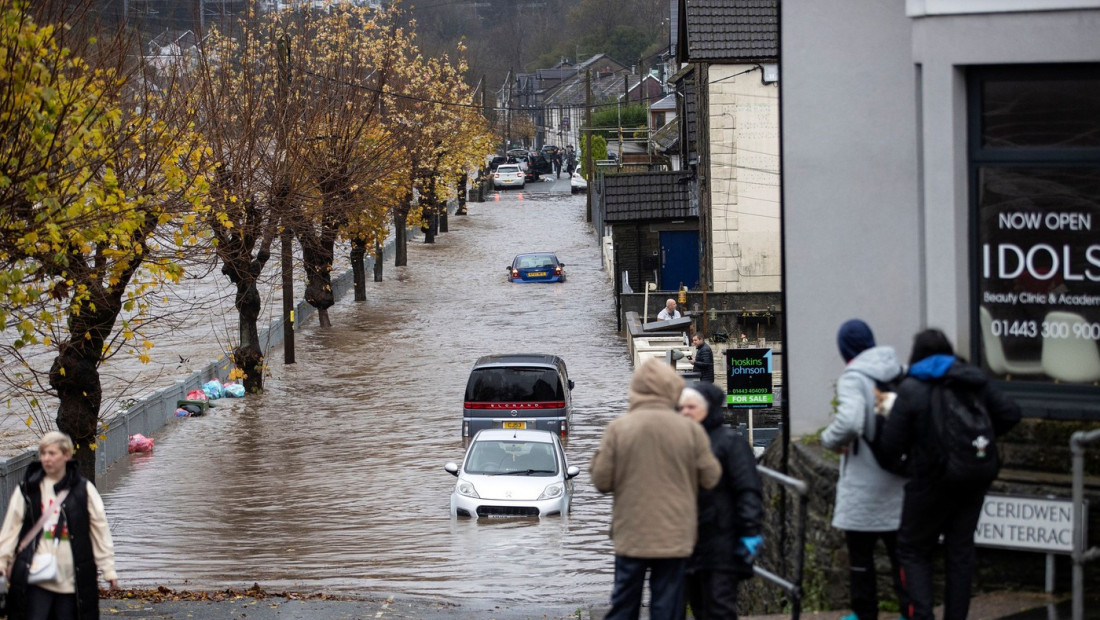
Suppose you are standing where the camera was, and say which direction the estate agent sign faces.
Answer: facing the viewer

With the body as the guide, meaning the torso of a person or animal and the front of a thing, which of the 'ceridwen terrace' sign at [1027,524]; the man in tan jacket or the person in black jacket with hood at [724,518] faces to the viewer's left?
the person in black jacket with hood

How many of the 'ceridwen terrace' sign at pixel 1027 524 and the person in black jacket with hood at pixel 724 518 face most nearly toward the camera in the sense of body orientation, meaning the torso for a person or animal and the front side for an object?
1

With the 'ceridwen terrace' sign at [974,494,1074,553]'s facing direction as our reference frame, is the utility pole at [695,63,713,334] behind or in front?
behind

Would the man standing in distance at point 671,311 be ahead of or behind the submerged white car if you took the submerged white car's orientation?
behind

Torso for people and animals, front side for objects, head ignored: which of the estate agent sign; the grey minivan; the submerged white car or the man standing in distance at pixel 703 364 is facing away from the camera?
the grey minivan

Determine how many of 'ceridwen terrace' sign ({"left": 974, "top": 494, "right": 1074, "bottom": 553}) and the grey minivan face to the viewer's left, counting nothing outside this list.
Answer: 0

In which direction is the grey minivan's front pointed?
away from the camera

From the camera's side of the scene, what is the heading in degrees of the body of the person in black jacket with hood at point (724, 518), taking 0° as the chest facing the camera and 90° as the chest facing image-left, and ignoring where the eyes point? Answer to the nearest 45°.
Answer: approximately 90°

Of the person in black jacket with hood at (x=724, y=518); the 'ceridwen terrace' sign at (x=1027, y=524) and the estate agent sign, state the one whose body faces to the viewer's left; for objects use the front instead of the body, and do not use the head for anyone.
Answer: the person in black jacket with hood

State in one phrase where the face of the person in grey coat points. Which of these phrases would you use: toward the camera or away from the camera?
away from the camera

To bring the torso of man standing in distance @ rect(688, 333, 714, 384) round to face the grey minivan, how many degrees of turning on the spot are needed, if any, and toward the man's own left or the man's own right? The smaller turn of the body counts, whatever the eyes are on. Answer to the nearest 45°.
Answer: approximately 45° to the man's own left

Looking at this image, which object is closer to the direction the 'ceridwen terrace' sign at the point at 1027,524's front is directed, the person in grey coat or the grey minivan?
the person in grey coat

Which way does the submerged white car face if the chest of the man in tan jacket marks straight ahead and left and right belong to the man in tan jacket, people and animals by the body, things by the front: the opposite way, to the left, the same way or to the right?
the opposite way

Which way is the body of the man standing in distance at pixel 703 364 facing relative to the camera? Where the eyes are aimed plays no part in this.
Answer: to the viewer's left

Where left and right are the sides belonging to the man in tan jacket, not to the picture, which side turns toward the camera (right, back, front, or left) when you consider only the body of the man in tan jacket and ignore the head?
back

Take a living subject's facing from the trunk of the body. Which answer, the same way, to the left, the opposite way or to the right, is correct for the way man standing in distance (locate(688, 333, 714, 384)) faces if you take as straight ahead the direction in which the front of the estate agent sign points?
to the right

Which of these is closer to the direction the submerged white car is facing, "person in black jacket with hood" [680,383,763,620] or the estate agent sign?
the person in black jacket with hood

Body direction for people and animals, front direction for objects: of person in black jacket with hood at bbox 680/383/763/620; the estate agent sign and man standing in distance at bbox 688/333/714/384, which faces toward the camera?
the estate agent sign
